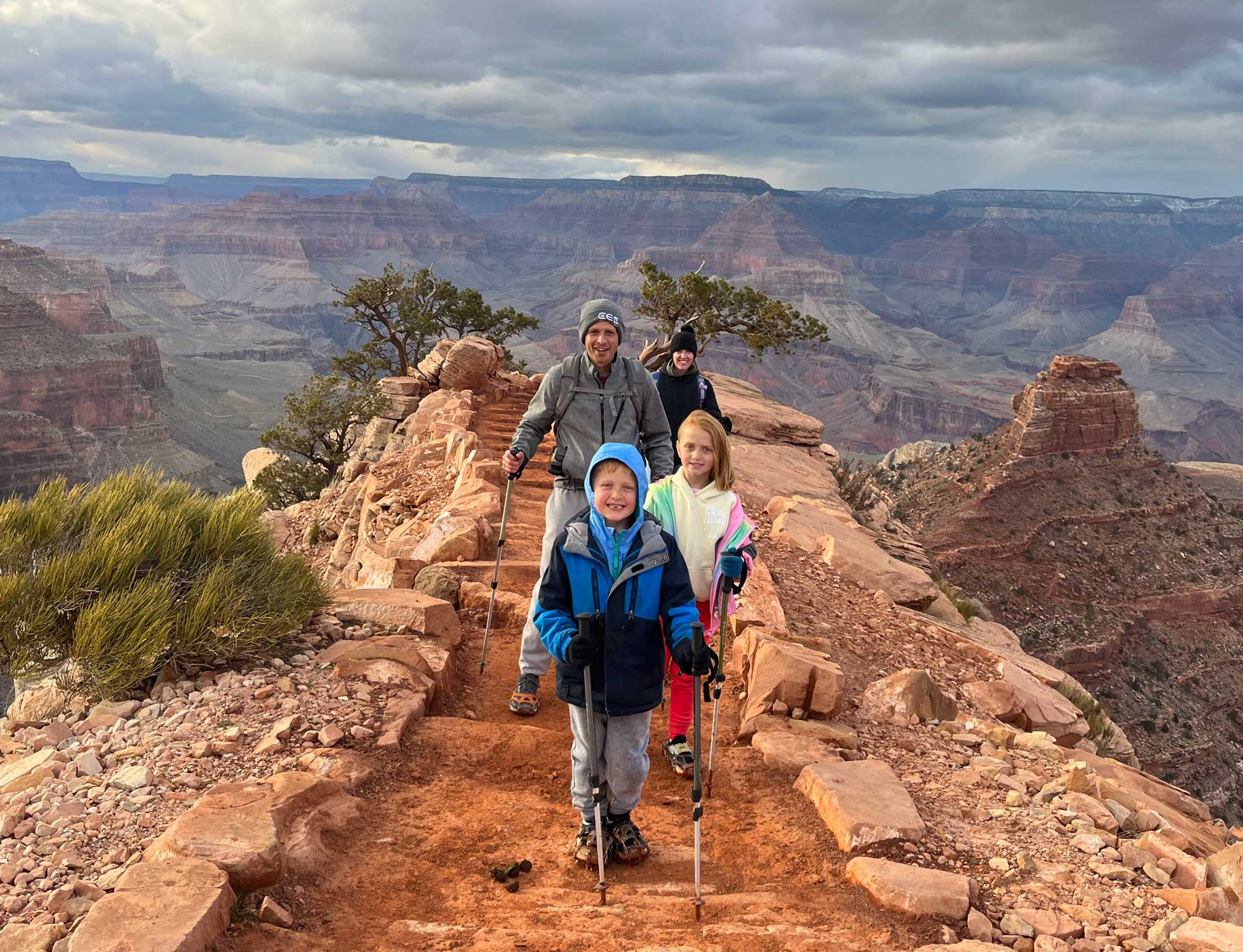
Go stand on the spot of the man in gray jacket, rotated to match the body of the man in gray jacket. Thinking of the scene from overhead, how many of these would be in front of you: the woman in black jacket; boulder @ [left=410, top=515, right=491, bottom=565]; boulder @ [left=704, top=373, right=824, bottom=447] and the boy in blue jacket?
1

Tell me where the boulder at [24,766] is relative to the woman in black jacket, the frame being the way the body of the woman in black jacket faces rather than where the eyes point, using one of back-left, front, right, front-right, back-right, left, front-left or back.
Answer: front-right

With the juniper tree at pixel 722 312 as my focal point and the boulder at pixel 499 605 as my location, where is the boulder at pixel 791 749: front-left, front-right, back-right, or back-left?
back-right

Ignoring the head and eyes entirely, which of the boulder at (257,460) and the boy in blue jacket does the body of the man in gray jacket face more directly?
the boy in blue jacket

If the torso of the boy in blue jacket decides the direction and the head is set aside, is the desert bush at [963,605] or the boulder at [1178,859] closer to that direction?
the boulder

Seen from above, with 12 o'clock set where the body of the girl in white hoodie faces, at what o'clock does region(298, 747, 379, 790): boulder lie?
The boulder is roughly at 2 o'clock from the girl in white hoodie.

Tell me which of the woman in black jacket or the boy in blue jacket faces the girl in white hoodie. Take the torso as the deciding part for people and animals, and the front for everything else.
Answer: the woman in black jacket

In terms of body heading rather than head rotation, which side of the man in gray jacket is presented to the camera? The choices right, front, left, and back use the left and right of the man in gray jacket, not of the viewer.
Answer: front

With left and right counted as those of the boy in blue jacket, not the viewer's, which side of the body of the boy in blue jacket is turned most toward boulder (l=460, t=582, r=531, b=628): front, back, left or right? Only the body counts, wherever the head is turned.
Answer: back

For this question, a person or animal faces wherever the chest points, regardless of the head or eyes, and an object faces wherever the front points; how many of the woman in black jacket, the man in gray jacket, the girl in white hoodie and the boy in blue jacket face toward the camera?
4

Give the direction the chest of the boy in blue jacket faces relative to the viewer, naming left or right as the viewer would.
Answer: facing the viewer

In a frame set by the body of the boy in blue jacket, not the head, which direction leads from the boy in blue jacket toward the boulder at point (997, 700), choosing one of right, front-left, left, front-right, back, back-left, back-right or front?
back-left

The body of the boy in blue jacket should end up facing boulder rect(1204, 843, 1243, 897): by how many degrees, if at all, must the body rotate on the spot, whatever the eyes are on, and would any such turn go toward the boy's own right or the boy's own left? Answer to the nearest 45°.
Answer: approximately 90° to the boy's own left
